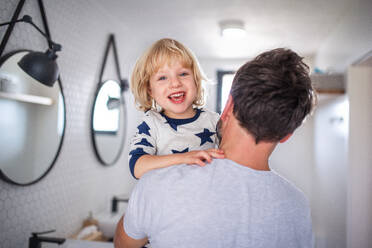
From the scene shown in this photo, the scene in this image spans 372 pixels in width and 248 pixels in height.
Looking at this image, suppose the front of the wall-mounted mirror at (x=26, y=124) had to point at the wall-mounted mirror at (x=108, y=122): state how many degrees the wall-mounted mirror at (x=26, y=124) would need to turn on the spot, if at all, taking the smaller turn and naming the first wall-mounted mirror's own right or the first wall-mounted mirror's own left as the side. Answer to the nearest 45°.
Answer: approximately 90° to the first wall-mounted mirror's own left

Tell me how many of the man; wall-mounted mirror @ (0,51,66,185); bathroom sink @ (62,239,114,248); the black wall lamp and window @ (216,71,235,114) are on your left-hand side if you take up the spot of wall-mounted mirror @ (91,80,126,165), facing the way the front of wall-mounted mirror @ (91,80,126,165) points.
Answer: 1

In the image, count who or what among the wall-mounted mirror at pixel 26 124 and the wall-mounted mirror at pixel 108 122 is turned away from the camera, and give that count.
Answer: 0

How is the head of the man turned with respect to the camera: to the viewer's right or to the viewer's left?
to the viewer's left

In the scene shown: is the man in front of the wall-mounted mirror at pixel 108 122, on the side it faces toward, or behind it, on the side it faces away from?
in front

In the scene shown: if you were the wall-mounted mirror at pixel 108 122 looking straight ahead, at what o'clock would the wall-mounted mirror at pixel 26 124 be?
the wall-mounted mirror at pixel 26 124 is roughly at 2 o'clock from the wall-mounted mirror at pixel 108 122.

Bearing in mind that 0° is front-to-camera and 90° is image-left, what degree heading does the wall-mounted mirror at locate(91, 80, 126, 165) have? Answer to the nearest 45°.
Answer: approximately 315°

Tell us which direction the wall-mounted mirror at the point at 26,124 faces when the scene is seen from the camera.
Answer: facing the viewer and to the right of the viewer

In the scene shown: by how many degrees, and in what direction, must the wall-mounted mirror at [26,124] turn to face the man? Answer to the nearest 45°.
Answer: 0° — it already faces them

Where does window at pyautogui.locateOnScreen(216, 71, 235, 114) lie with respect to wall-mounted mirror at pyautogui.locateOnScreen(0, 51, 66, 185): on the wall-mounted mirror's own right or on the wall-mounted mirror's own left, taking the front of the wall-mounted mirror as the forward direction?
on the wall-mounted mirror's own left
